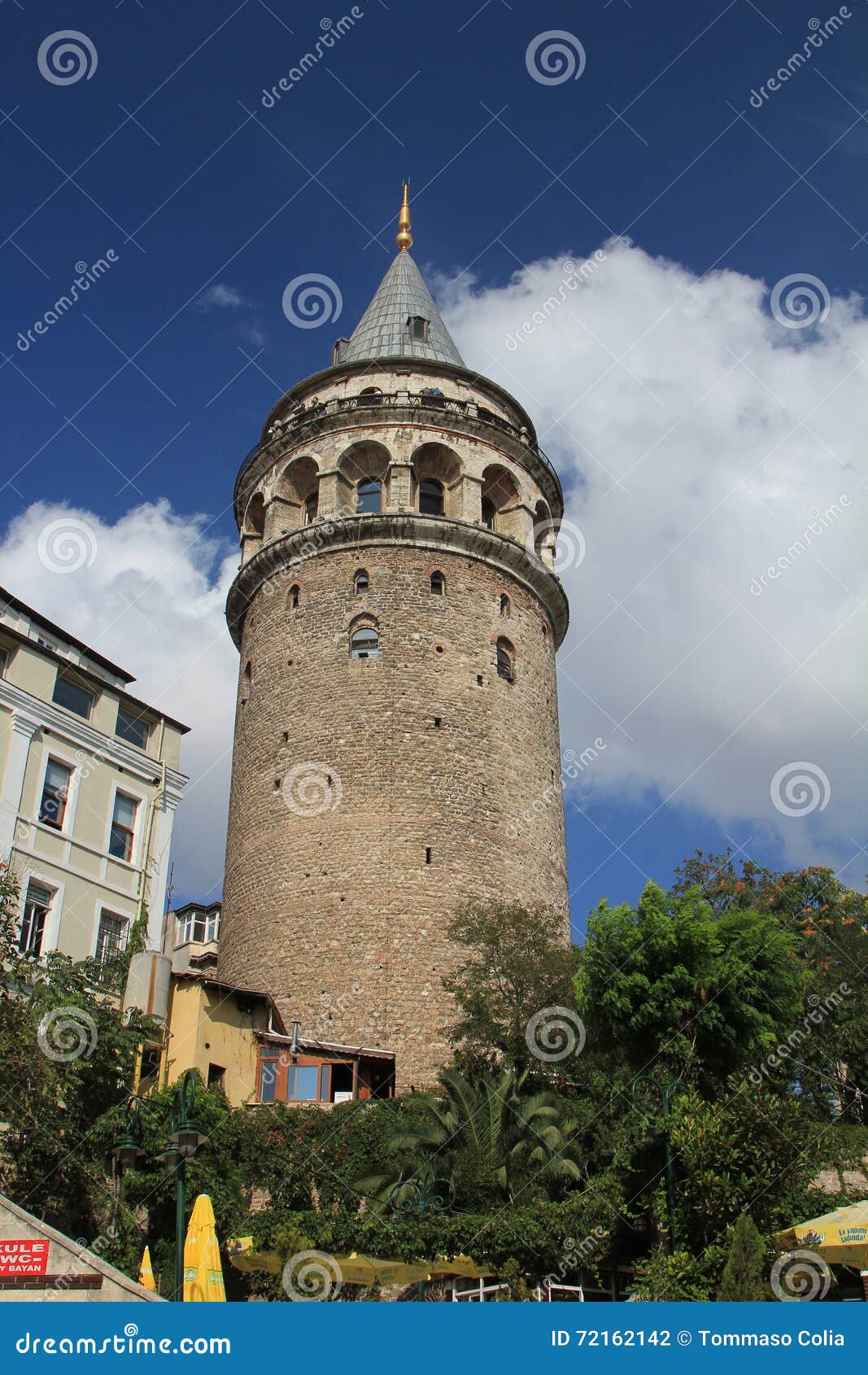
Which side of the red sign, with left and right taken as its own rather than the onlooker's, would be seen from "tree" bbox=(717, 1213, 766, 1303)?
left

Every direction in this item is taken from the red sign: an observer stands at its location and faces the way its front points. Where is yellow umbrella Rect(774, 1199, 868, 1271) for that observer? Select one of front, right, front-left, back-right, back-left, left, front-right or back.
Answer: left

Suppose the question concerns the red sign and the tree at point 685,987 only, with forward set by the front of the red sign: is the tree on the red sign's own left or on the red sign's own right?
on the red sign's own left

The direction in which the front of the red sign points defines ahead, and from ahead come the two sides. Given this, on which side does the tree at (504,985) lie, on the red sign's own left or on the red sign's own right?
on the red sign's own left

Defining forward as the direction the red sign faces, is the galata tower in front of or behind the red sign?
behind

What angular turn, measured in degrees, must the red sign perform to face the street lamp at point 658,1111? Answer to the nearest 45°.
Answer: approximately 90° to its left

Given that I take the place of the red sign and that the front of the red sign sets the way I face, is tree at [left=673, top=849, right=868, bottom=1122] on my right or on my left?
on my left

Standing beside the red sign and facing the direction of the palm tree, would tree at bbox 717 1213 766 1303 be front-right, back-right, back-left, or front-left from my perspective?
front-right

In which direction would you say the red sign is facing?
toward the camera

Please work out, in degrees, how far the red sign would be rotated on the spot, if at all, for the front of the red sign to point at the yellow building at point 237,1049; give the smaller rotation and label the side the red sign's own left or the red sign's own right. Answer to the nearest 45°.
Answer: approximately 180°

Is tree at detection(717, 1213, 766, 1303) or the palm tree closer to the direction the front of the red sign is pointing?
the tree
